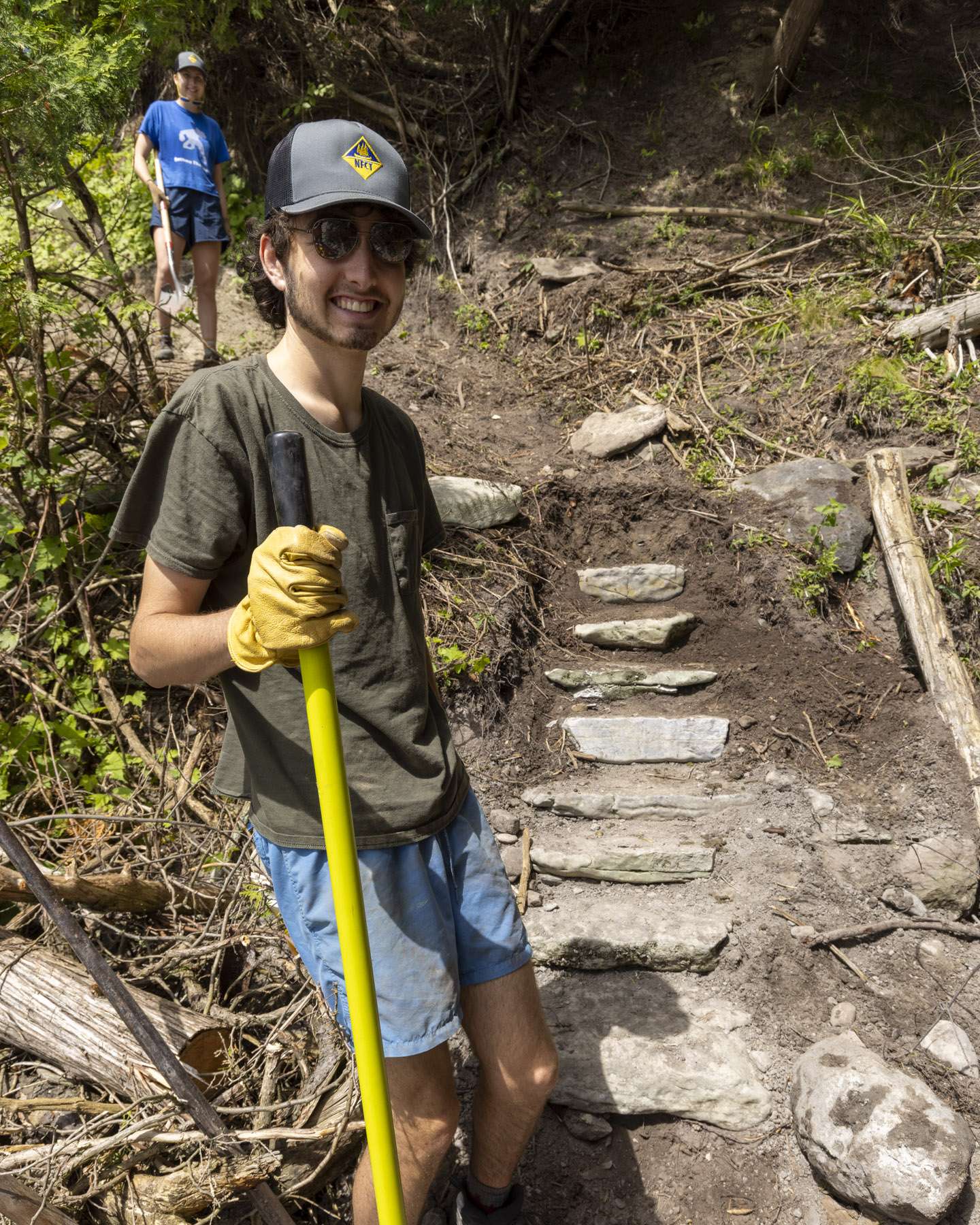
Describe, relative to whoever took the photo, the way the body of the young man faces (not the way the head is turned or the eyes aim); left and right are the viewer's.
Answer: facing the viewer and to the right of the viewer

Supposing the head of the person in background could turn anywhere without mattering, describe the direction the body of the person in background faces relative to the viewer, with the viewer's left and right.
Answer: facing the viewer

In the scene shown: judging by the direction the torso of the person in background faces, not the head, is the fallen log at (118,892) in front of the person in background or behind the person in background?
in front

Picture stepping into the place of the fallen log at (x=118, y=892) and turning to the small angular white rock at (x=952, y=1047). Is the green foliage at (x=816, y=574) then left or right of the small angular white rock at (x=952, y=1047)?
left

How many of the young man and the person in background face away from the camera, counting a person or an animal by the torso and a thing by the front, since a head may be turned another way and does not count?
0

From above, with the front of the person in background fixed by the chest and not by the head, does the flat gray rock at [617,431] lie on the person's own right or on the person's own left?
on the person's own left

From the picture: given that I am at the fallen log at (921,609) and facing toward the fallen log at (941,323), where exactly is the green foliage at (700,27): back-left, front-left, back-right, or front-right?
front-left

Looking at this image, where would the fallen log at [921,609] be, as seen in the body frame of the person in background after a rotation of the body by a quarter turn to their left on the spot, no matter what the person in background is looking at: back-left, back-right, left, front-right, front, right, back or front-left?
front-right

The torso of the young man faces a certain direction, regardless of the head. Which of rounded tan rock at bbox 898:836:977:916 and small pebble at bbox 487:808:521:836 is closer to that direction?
the rounded tan rock

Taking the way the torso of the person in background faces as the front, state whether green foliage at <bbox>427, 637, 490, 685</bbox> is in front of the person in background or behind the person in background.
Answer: in front

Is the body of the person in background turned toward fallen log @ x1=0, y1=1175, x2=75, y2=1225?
yes
